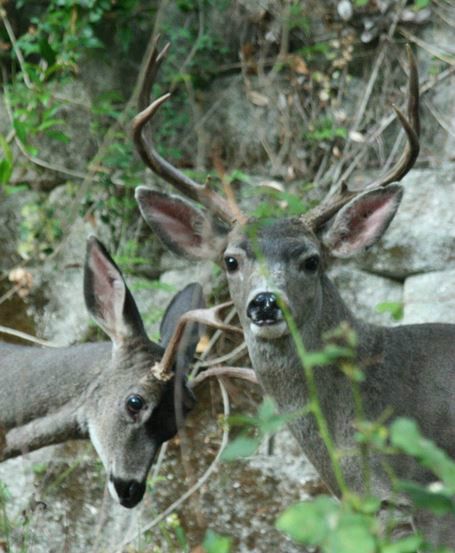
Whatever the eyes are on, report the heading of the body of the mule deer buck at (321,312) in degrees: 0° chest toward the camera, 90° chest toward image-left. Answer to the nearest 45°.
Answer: approximately 45°

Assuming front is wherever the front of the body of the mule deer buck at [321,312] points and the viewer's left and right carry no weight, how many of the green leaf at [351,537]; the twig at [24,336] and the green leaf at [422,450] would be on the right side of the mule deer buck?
1

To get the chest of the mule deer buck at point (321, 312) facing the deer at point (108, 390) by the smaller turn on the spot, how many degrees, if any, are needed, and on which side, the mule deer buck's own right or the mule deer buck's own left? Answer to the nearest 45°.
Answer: approximately 45° to the mule deer buck's own right

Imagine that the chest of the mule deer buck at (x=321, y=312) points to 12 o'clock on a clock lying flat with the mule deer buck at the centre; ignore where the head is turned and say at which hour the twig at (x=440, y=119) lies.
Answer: The twig is roughly at 5 o'clock from the mule deer buck.

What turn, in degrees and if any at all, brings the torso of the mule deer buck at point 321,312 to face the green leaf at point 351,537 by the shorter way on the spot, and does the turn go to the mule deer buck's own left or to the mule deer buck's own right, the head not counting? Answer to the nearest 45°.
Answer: approximately 45° to the mule deer buck's own left

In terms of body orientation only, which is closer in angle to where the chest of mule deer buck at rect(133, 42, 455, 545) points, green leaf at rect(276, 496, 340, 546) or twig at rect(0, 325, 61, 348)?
the green leaf

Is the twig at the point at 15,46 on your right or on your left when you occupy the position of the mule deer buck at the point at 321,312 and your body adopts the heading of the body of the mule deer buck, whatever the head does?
on your right

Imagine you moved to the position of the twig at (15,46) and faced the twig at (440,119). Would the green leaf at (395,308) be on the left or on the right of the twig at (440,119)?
right

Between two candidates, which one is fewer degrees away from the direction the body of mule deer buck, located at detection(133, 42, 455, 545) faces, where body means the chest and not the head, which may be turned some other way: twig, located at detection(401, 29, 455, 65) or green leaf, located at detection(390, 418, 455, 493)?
the green leaf
